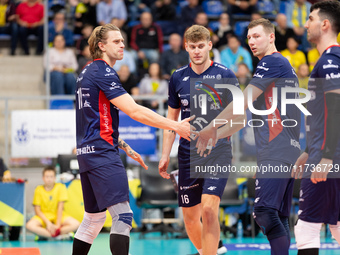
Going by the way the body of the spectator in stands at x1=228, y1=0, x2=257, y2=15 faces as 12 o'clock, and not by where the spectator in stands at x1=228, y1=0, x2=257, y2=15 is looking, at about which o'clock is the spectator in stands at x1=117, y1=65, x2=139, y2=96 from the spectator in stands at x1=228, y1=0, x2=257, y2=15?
the spectator in stands at x1=117, y1=65, x2=139, y2=96 is roughly at 1 o'clock from the spectator in stands at x1=228, y1=0, x2=257, y2=15.

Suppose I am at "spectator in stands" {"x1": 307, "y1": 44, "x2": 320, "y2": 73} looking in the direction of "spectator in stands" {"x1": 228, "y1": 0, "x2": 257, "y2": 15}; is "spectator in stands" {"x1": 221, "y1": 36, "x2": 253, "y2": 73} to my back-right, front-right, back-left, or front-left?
front-left

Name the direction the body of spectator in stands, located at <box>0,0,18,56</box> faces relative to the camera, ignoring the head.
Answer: toward the camera

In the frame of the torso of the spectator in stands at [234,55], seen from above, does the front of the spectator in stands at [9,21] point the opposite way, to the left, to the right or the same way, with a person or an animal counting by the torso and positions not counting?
the same way

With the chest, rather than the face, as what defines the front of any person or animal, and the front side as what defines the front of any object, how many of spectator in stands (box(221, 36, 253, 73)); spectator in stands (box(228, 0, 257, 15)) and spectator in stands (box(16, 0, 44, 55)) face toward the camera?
3

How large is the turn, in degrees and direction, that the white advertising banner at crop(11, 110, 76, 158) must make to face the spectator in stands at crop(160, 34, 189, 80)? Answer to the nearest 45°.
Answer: approximately 135° to its left

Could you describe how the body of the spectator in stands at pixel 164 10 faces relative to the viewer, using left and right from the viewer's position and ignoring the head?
facing the viewer

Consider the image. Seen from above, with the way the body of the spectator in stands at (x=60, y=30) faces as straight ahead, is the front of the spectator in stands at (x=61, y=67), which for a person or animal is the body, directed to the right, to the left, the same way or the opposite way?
the same way

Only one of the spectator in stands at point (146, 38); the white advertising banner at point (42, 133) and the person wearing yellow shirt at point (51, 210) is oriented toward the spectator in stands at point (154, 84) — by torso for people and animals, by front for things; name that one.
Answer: the spectator in stands at point (146, 38)

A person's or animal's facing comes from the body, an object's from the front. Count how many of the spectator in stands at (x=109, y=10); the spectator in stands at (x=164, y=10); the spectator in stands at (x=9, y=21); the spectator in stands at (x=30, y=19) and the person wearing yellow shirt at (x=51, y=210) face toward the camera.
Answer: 5

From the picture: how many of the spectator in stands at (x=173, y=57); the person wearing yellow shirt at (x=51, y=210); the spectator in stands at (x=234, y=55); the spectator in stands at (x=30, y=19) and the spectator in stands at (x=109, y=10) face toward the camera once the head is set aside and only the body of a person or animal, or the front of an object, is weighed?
5

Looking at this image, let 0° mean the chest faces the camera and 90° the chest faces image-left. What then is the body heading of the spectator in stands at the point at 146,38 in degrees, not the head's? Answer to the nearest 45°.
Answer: approximately 0°

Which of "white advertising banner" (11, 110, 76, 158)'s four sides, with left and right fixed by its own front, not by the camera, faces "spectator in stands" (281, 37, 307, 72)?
left

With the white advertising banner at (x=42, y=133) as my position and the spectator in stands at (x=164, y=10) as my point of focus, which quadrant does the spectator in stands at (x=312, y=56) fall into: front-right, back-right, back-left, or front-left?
front-right

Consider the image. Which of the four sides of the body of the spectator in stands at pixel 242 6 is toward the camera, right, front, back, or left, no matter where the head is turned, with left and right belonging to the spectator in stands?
front

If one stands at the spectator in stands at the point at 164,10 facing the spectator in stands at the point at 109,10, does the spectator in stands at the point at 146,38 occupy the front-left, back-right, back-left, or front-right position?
front-left

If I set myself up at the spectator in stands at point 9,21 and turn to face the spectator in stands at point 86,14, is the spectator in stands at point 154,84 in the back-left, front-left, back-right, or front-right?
front-right
